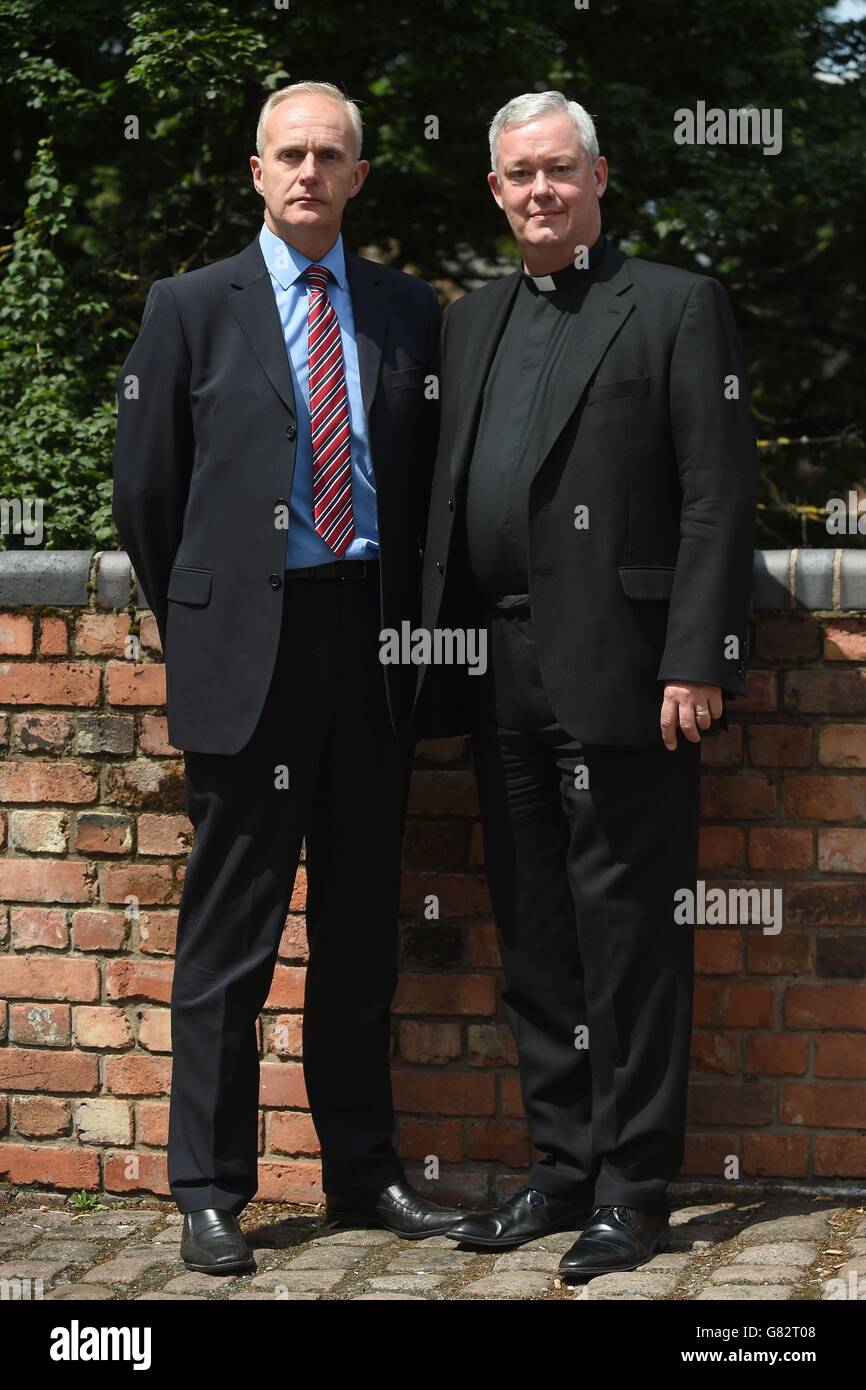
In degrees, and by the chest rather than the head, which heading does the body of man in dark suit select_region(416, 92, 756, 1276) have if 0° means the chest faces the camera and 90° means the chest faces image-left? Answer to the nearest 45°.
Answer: approximately 45°
